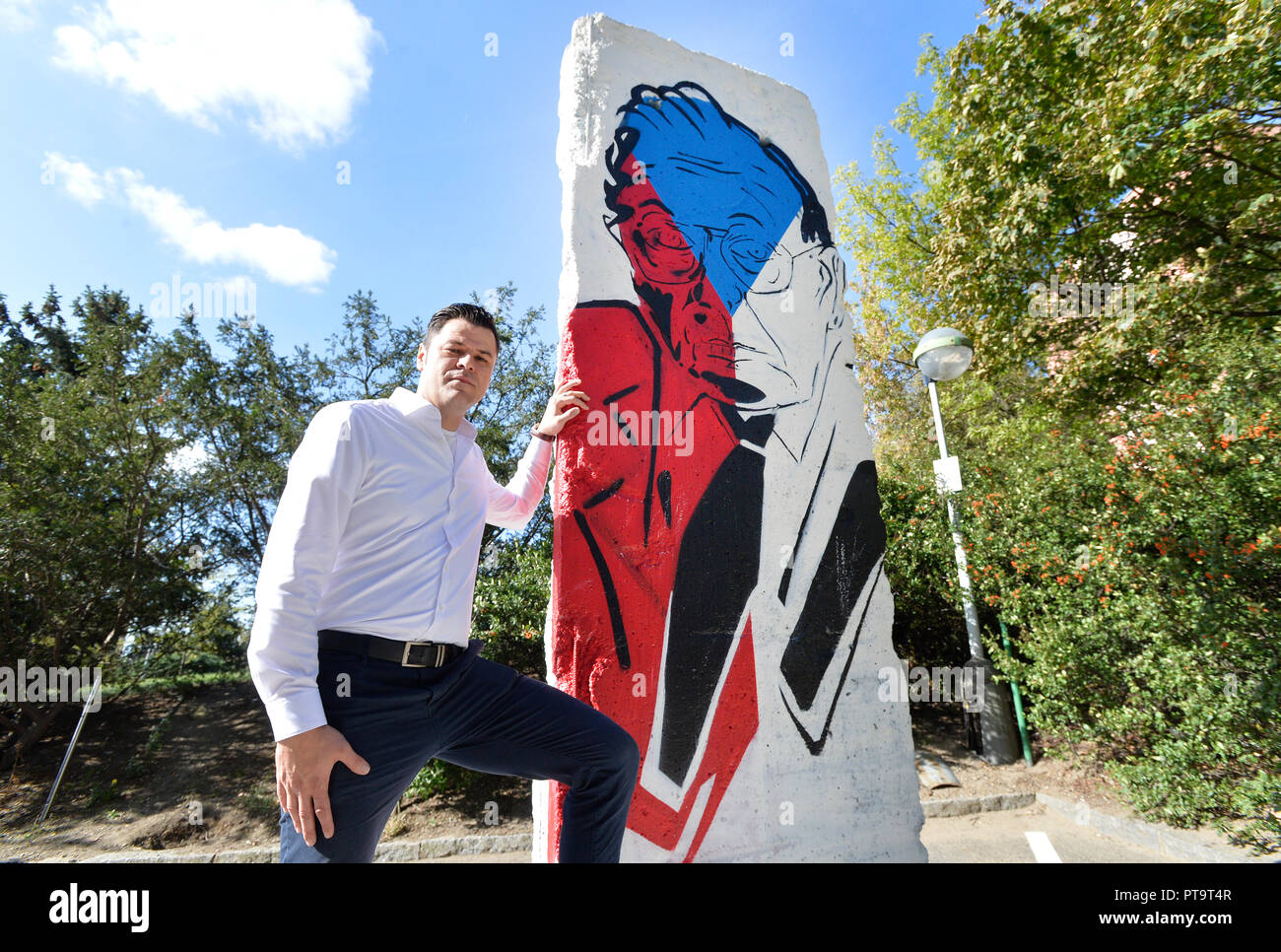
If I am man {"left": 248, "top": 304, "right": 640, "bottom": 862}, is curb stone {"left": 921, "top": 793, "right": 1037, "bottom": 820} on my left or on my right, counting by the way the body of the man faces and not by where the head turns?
on my left

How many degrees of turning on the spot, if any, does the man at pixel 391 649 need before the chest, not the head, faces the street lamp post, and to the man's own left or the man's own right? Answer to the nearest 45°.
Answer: approximately 90° to the man's own left

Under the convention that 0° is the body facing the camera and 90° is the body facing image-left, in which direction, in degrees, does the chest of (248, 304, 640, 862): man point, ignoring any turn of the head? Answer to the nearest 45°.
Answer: approximately 315°

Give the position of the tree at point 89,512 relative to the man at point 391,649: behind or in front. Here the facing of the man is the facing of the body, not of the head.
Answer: behind

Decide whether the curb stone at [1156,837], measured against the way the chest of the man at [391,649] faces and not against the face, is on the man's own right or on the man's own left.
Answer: on the man's own left
